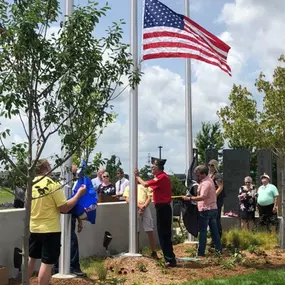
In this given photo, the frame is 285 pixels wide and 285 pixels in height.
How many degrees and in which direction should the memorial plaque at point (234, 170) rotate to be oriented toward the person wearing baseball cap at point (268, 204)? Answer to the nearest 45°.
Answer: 0° — it already faces them

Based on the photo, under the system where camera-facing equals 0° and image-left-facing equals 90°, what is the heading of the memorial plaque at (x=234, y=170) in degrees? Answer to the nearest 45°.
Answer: approximately 0°

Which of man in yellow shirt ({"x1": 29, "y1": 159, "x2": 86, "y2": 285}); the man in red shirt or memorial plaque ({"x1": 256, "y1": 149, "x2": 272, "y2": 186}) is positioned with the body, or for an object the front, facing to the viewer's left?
the man in red shirt

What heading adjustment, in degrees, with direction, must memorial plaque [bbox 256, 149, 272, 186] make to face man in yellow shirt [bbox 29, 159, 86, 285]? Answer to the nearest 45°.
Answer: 0° — it already faces them

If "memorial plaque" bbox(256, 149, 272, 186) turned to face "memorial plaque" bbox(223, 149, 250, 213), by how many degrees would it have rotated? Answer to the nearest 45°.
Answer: approximately 45° to its right

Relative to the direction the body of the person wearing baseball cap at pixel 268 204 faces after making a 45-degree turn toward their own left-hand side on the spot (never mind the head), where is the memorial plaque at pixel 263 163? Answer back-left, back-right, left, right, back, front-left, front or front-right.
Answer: back

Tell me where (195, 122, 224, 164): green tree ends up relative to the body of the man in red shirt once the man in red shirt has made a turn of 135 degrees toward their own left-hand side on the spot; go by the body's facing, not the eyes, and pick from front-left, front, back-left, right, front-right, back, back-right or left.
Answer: back-left

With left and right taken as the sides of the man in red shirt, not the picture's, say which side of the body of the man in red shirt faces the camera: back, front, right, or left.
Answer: left
